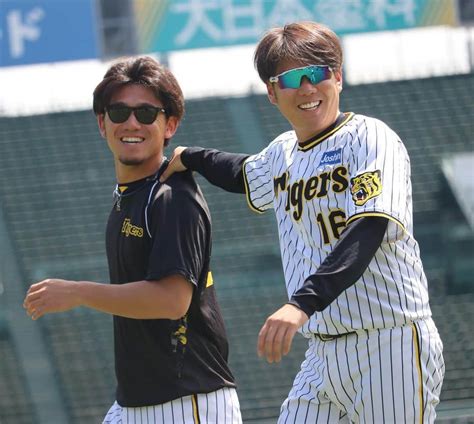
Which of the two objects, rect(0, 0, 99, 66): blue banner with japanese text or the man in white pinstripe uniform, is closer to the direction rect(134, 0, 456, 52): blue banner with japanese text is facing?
the man in white pinstripe uniform

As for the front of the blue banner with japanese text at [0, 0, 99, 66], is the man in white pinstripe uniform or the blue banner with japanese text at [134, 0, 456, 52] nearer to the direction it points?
the man in white pinstripe uniform

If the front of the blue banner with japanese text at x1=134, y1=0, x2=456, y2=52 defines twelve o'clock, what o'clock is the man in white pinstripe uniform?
The man in white pinstripe uniform is roughly at 12 o'clock from the blue banner with japanese text.

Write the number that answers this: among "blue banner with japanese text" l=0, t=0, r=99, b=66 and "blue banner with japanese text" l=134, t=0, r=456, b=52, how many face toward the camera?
2

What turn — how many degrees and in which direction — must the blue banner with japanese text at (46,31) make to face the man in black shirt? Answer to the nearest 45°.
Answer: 0° — it already faces them

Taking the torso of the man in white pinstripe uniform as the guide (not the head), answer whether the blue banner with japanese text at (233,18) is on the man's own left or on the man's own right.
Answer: on the man's own right

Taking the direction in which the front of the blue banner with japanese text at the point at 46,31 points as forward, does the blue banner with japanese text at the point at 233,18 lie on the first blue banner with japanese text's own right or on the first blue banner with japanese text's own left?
on the first blue banner with japanese text's own left

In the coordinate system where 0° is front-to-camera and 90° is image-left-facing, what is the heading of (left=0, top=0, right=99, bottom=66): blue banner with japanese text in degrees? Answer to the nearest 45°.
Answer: approximately 0°
